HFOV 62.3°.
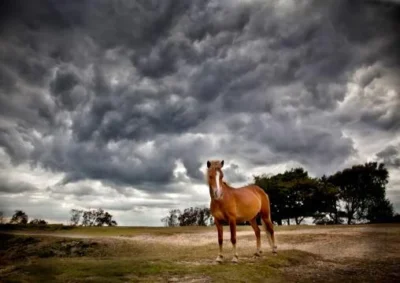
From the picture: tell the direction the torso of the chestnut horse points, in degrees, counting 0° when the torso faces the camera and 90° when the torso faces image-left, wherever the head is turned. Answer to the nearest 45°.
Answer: approximately 45°

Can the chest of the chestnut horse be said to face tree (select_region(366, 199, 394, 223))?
no

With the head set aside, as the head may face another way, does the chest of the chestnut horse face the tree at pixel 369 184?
no
